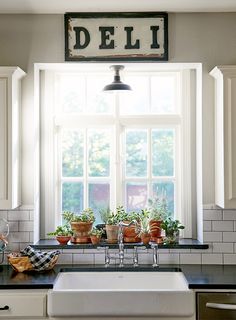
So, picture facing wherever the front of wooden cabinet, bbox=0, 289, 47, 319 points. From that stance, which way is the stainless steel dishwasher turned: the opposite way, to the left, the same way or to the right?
the same way

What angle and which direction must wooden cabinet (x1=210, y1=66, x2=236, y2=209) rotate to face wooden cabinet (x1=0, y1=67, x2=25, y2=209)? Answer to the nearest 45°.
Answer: approximately 90° to its right

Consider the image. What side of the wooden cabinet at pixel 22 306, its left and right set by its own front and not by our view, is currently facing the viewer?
front

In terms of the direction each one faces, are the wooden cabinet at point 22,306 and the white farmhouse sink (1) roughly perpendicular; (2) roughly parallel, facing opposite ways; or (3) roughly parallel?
roughly parallel

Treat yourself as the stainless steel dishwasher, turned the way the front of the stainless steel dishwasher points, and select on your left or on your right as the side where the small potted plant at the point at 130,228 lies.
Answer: on your right

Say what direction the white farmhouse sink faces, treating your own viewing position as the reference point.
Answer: facing the viewer

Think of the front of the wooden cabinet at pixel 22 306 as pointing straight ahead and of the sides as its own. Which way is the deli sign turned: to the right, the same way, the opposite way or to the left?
the same way

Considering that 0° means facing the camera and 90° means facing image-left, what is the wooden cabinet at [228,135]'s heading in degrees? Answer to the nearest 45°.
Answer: approximately 0°

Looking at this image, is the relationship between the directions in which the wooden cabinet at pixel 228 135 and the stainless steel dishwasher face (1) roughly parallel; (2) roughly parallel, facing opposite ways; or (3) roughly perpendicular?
roughly parallel

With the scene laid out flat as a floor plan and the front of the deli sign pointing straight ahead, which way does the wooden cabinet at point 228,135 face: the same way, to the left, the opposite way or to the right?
the same way

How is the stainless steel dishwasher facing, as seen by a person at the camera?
facing the viewer

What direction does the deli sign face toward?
toward the camera

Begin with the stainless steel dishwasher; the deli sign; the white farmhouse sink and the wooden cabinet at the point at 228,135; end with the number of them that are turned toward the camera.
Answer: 4

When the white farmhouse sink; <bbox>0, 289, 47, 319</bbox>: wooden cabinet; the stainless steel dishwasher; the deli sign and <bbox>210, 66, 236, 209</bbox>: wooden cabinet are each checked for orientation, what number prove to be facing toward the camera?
5

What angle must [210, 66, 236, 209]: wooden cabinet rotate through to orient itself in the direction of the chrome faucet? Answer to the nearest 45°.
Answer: approximately 90° to its right

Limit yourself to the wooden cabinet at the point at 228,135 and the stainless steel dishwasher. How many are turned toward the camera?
2
